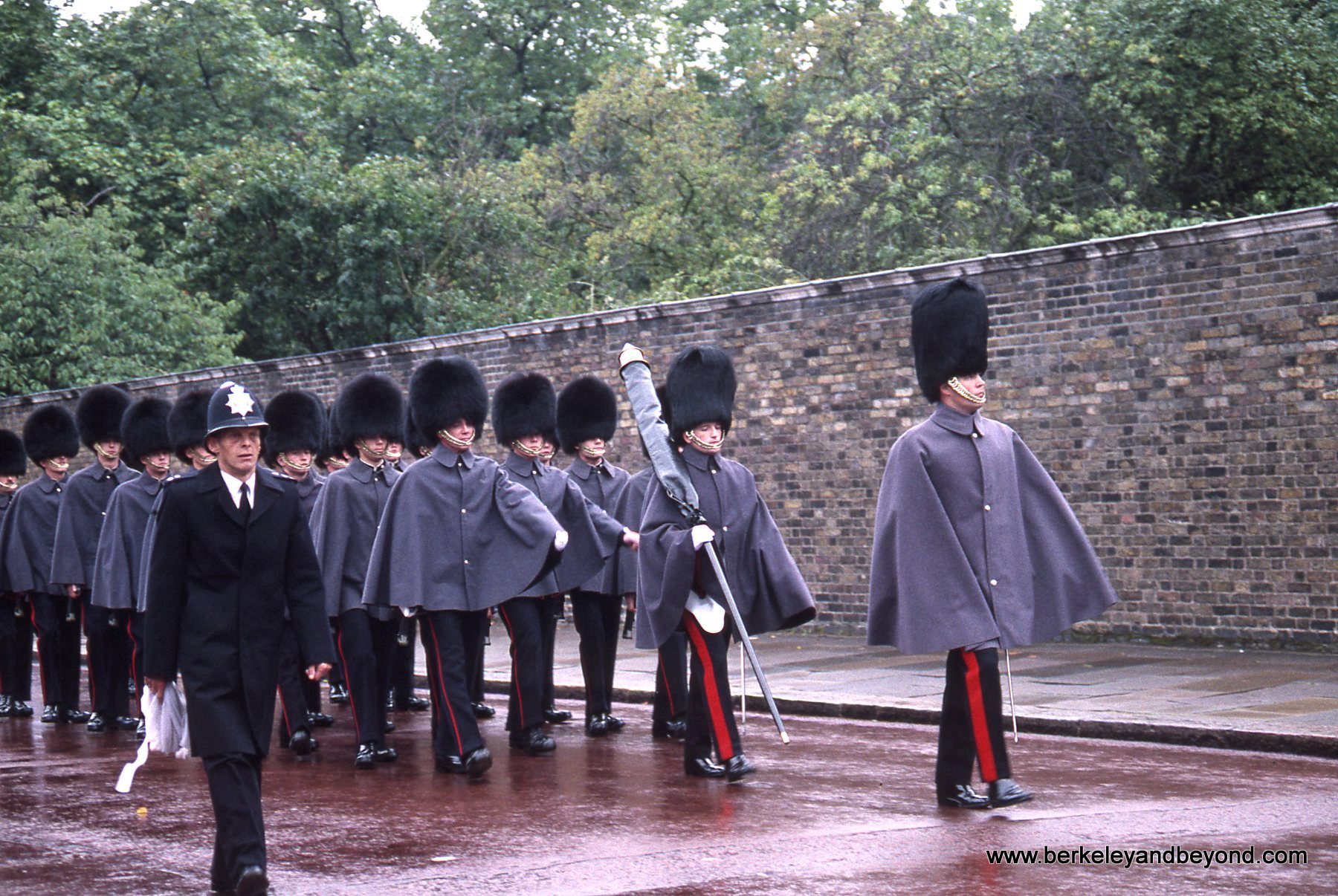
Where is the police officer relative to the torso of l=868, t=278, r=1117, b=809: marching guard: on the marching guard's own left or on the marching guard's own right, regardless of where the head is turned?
on the marching guard's own right

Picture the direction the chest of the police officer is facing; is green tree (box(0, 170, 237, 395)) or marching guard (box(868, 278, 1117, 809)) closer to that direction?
the marching guard

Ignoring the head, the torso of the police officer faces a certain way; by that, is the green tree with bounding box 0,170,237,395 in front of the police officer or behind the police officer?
behind

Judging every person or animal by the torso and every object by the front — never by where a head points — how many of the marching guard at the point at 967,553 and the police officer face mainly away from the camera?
0
